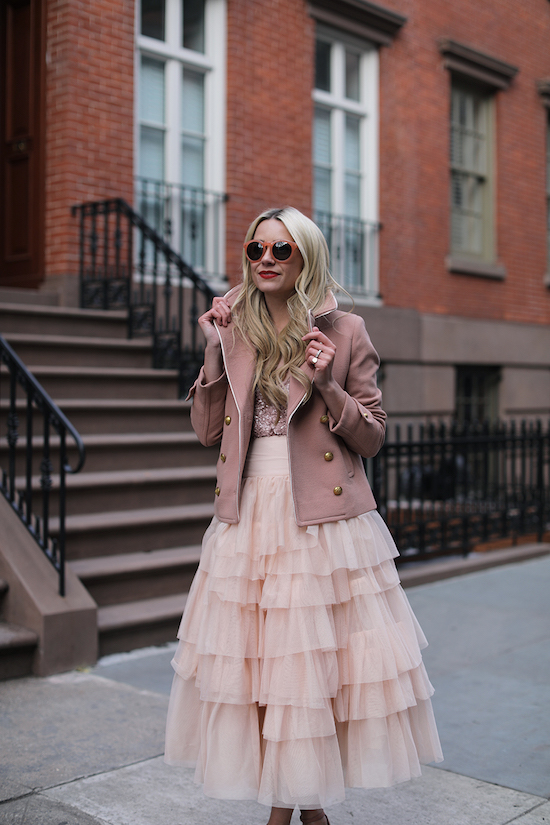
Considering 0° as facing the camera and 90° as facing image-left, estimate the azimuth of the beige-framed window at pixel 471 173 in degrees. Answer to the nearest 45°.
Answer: approximately 315°

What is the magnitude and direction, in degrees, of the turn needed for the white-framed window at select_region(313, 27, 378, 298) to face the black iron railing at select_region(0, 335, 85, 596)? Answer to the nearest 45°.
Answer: approximately 45° to its right

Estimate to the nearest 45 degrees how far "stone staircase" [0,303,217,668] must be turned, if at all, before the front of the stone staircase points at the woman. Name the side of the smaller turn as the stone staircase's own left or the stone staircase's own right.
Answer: approximately 45° to the stone staircase's own right

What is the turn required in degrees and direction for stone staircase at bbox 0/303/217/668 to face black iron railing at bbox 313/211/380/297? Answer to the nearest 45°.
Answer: approximately 90° to its left
